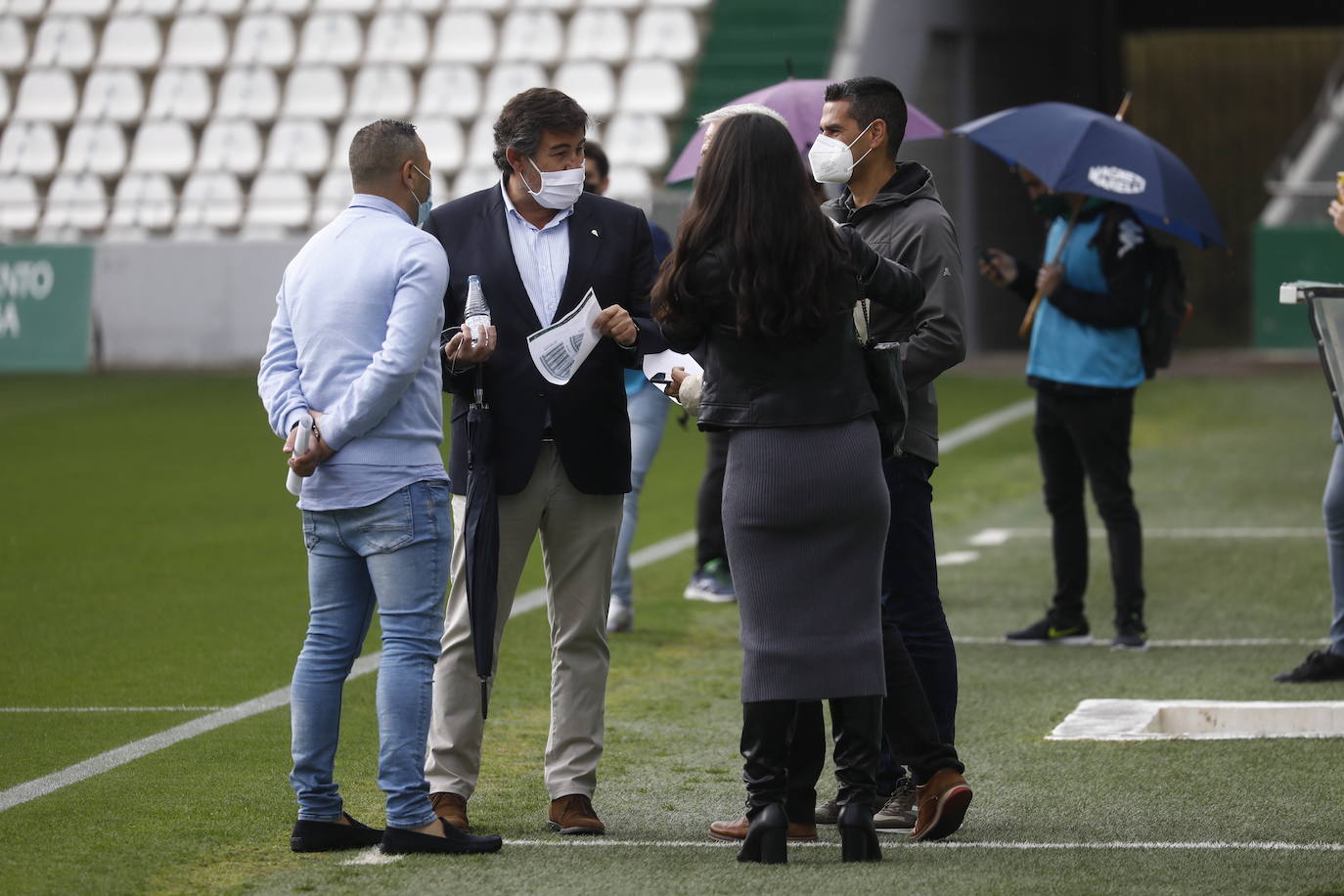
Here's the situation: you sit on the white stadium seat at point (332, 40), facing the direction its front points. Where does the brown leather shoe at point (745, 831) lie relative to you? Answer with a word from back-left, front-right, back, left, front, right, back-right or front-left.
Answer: front

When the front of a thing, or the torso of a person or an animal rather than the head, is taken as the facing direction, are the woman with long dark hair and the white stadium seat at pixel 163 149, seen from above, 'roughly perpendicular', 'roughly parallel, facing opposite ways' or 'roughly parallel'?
roughly parallel, facing opposite ways

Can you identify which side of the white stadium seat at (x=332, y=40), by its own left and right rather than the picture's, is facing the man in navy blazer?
front

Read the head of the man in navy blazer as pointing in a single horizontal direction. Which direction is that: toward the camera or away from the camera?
toward the camera

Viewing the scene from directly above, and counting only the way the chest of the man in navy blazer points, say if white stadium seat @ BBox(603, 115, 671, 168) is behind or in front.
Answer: behind

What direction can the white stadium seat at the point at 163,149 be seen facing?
toward the camera

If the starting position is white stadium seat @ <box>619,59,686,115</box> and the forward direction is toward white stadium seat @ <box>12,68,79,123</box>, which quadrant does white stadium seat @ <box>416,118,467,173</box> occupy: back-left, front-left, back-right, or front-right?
front-left

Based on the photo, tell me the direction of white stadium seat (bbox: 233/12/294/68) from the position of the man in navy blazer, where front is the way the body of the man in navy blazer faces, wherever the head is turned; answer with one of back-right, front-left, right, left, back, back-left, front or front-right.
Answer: back

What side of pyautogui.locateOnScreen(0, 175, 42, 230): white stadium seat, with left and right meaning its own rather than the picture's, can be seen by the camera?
front

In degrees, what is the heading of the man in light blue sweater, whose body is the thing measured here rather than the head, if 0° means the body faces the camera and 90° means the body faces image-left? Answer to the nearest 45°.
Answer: approximately 225°

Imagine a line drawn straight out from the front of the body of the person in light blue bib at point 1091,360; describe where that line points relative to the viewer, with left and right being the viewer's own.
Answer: facing the viewer and to the left of the viewer

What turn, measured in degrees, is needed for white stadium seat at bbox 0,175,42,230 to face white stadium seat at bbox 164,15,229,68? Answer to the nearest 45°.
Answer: approximately 135° to its left

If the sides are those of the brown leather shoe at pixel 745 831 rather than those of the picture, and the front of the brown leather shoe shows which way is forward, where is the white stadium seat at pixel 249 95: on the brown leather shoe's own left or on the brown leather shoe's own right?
on the brown leather shoe's own right

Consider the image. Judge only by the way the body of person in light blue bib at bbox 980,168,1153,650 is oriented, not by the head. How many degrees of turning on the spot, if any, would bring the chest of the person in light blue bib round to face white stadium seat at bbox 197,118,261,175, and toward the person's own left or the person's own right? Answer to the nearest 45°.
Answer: approximately 90° to the person's own right

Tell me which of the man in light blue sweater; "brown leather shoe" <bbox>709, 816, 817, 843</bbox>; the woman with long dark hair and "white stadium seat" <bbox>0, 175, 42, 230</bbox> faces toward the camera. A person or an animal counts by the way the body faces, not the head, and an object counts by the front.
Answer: the white stadium seat

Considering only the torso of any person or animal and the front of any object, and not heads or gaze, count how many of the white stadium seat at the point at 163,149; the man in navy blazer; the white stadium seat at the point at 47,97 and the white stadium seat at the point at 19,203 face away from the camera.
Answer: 0

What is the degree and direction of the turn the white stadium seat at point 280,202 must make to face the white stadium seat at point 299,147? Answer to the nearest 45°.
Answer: approximately 180°

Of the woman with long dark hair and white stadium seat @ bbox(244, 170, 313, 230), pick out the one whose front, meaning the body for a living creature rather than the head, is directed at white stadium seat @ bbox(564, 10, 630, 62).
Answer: the woman with long dark hair
